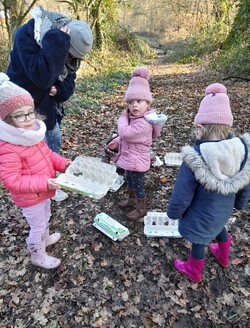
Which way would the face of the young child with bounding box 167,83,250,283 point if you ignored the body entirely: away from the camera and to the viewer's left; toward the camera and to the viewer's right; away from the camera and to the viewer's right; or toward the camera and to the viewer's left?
away from the camera and to the viewer's left

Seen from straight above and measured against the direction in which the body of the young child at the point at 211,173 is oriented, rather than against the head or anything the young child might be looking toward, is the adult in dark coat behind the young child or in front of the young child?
in front

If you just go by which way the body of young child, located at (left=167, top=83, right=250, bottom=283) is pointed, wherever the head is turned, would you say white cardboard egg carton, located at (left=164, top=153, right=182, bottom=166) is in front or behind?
in front

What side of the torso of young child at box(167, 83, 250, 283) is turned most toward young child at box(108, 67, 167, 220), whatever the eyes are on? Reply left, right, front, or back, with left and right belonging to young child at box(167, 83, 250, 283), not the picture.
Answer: front

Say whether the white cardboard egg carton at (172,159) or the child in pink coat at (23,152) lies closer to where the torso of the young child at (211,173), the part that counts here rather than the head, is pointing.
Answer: the white cardboard egg carton

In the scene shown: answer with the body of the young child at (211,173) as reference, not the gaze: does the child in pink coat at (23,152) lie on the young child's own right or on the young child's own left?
on the young child's own left

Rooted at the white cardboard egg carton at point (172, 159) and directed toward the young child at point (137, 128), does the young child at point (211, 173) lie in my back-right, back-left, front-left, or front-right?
front-left

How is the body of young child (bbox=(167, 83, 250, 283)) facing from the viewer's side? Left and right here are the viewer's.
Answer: facing away from the viewer and to the left of the viewer
